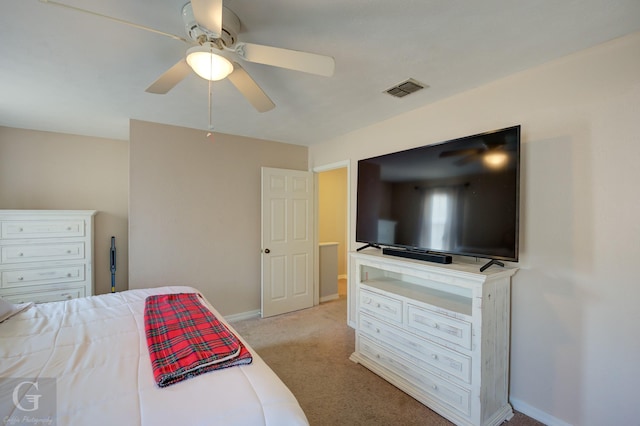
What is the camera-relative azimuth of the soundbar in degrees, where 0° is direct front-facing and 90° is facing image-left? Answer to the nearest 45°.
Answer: approximately 45°

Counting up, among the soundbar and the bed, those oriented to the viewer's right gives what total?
1

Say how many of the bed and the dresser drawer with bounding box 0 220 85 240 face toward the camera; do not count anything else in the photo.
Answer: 1

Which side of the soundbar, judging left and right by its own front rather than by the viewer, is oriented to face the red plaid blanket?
front

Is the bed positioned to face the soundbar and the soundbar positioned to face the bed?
yes

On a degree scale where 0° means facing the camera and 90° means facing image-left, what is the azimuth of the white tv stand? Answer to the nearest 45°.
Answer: approximately 45°

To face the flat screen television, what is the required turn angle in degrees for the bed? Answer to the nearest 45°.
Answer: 0° — it already faces it

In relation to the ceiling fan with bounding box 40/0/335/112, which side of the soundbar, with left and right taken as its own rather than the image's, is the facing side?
front

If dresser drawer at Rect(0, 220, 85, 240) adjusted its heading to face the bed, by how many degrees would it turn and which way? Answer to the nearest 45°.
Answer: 0° — it already faces it

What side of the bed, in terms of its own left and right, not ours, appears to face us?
right

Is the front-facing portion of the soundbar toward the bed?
yes
